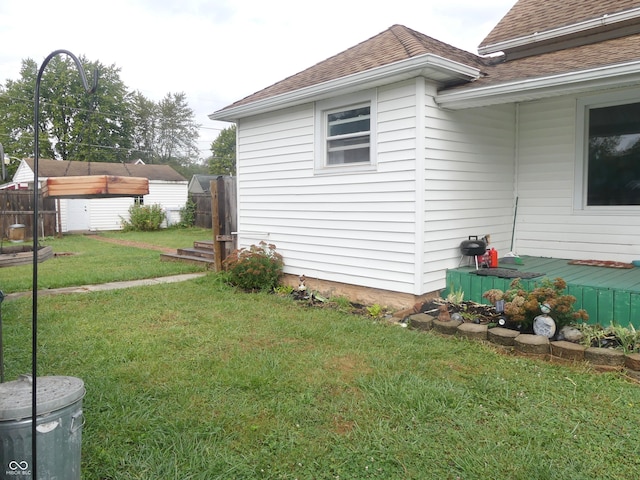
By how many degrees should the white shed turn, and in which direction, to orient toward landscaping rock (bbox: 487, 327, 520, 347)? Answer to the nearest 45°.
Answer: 0° — it already faces it

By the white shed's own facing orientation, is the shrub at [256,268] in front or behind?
in front

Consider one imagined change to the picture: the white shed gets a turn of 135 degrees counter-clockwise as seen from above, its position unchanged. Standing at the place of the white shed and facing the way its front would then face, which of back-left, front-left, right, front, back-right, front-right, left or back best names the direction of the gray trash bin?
back-right

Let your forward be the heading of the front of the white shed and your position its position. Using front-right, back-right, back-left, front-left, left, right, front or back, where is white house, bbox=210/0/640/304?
front

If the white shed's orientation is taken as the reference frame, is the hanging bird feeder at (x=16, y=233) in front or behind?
in front

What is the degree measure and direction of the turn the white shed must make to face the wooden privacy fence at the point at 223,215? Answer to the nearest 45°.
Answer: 0° — it already faces it

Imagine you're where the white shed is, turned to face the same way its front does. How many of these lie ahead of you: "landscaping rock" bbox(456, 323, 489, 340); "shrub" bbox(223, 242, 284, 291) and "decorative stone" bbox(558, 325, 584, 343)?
3

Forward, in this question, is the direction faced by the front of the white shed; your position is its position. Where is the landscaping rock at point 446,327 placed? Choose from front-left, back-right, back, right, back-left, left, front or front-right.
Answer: front

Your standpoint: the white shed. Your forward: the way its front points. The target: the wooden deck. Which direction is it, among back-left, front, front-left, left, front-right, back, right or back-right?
front

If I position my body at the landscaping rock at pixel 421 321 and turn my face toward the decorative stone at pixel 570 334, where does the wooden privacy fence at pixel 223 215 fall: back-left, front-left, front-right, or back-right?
back-left

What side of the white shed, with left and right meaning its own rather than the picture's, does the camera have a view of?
front

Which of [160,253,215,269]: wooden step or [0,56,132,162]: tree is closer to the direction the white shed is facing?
the wooden step

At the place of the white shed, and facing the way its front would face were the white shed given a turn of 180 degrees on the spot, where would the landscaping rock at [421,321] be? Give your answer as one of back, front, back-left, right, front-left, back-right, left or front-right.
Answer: back
